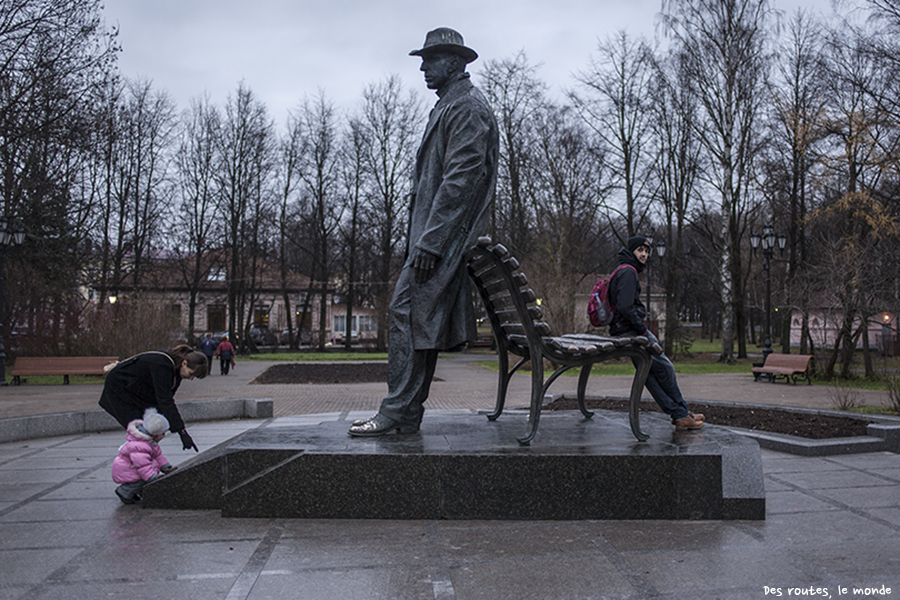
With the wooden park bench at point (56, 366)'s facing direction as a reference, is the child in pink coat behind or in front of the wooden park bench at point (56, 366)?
in front

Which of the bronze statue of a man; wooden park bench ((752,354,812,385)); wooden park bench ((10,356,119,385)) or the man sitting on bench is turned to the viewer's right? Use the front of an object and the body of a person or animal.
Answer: the man sitting on bench

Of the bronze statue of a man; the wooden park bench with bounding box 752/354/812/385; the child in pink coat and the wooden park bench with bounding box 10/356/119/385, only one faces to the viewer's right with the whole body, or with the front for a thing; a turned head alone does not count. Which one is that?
the child in pink coat

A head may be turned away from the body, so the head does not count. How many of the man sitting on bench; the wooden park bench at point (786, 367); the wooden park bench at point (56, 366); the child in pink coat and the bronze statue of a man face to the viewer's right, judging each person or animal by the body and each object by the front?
2

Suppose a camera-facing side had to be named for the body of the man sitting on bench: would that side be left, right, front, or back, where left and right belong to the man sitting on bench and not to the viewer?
right

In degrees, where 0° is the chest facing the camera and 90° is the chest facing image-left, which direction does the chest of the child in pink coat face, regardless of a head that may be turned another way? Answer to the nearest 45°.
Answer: approximately 270°

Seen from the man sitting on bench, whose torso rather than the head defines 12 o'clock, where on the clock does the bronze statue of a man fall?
The bronze statue of a man is roughly at 5 o'clock from the man sitting on bench.

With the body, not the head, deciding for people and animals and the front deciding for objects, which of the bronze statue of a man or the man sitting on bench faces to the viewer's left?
the bronze statue of a man

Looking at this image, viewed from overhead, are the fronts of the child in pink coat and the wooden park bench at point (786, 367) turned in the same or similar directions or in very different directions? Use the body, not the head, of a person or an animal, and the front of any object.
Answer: very different directions

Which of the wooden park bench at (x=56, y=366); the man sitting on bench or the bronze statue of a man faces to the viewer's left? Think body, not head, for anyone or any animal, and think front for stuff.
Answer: the bronze statue of a man

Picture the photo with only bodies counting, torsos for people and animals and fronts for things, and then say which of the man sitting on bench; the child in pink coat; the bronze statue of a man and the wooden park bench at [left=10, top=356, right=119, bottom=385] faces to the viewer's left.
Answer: the bronze statue of a man

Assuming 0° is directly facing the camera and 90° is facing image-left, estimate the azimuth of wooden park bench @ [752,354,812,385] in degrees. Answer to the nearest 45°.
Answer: approximately 45°

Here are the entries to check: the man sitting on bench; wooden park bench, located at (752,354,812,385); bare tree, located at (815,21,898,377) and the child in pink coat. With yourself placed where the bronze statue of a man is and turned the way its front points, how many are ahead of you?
1

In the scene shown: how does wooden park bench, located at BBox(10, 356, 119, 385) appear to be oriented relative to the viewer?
toward the camera

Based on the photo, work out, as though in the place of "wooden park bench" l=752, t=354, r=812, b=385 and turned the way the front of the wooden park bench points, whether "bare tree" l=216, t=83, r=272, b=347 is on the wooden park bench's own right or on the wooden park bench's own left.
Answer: on the wooden park bench's own right

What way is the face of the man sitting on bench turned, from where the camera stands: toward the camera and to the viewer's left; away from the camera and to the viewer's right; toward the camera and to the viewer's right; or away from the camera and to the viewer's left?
toward the camera and to the viewer's right
